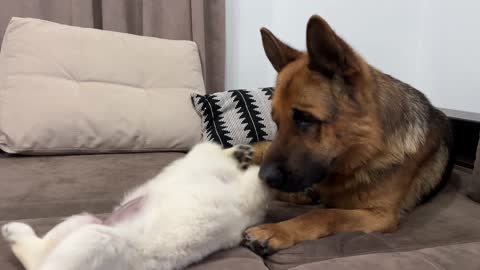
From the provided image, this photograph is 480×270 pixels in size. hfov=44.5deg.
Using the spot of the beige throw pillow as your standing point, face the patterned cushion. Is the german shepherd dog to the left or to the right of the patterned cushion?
right

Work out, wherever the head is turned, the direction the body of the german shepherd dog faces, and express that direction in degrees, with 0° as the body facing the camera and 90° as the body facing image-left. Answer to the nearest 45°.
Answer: approximately 45°

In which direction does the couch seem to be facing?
toward the camera

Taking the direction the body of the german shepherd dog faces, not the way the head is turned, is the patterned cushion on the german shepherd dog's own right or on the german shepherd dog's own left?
on the german shepherd dog's own right
